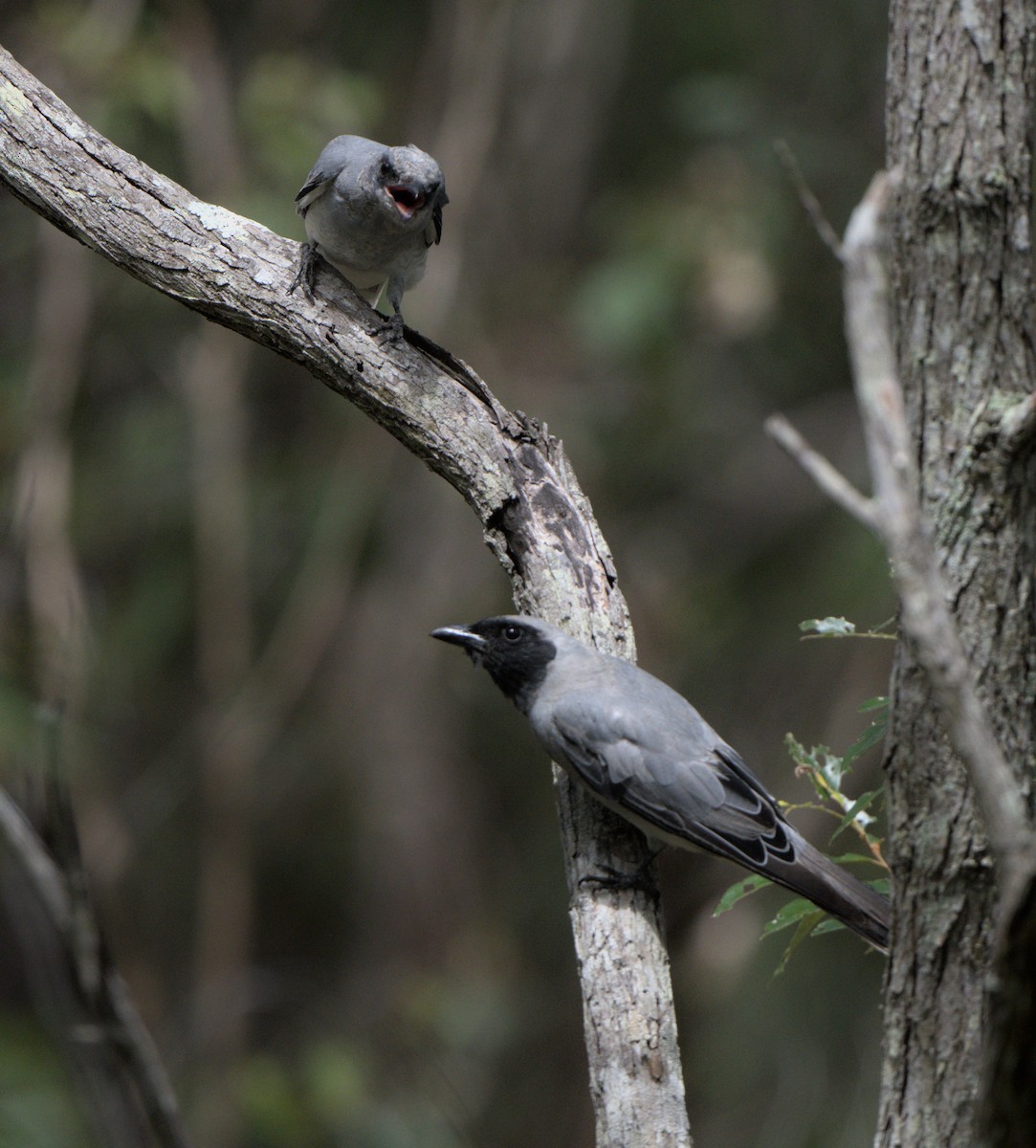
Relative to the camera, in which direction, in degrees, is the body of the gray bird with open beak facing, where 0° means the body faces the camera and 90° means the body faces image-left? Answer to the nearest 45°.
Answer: approximately 0°
